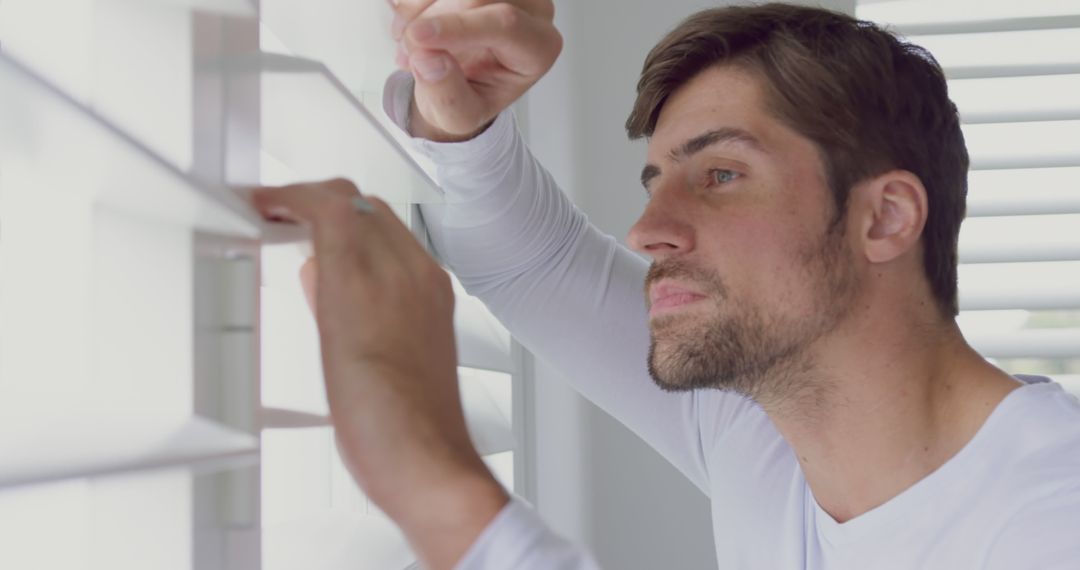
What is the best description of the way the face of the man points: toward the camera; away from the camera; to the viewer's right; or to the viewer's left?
to the viewer's left

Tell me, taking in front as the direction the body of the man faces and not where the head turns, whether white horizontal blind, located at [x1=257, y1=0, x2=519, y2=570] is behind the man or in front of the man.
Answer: in front

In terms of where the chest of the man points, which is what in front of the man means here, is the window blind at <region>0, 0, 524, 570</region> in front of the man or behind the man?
in front

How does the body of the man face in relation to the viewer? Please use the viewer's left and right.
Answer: facing the viewer and to the left of the viewer

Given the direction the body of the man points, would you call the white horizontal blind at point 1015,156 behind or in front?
behind
